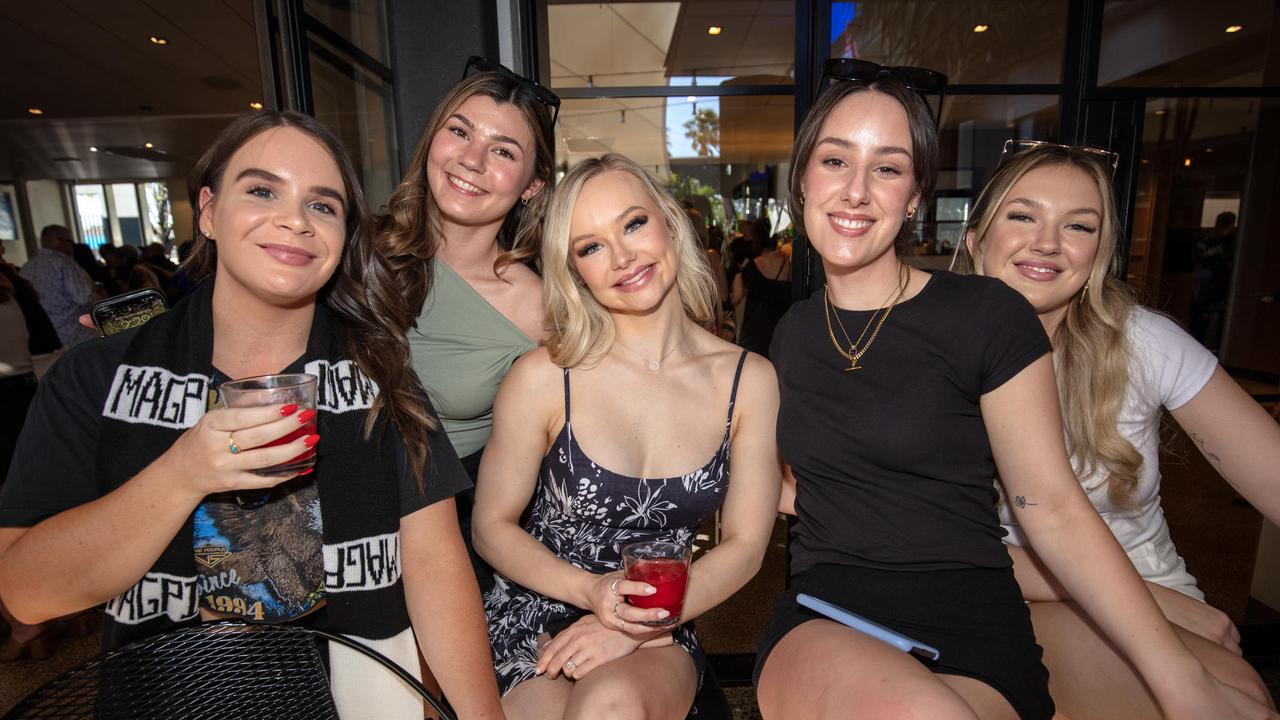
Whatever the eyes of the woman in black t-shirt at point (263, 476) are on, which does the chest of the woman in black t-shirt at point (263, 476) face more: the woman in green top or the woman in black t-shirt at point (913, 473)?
the woman in black t-shirt

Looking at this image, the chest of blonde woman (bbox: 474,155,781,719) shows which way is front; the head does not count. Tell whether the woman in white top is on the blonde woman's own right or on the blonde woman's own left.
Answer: on the blonde woman's own left

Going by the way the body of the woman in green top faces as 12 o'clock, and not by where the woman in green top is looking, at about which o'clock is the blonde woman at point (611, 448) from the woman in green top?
The blonde woman is roughly at 11 o'clock from the woman in green top.

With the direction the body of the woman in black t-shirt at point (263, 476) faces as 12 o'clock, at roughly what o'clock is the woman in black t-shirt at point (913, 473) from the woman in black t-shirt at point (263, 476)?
the woman in black t-shirt at point (913, 473) is roughly at 10 o'clock from the woman in black t-shirt at point (263, 476).

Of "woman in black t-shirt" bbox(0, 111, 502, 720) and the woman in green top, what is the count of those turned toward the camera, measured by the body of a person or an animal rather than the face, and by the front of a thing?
2

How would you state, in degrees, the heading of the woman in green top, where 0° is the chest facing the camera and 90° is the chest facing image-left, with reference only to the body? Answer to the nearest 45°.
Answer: approximately 0°

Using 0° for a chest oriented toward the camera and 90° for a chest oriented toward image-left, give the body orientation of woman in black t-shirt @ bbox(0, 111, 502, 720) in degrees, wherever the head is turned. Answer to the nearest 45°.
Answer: approximately 0°

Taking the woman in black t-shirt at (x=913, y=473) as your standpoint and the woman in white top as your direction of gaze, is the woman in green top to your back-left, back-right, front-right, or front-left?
back-left
